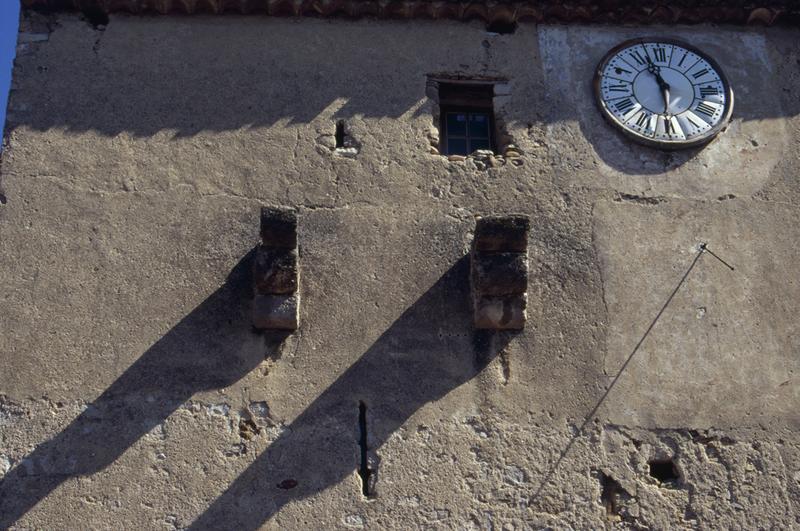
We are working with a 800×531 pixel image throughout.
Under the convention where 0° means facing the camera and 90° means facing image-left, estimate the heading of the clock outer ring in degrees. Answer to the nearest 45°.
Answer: approximately 0°
